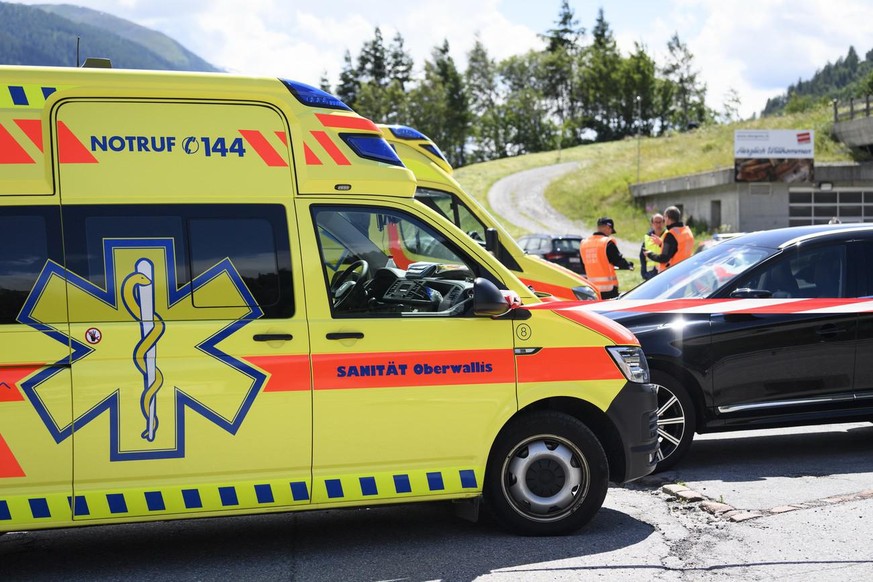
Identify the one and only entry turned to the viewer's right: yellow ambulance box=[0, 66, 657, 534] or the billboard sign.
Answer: the yellow ambulance

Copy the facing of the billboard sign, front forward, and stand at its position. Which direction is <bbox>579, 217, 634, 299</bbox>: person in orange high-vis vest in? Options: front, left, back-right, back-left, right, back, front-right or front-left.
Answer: front

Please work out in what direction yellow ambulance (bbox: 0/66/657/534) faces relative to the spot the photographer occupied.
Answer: facing to the right of the viewer

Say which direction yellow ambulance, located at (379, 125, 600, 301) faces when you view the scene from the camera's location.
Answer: facing to the right of the viewer

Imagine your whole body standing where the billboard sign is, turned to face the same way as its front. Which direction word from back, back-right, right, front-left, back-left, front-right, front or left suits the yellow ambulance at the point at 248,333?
front

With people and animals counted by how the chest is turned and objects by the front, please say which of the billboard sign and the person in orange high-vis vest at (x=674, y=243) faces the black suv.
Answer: the billboard sign

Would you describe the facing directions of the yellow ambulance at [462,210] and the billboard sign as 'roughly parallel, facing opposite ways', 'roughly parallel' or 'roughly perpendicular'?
roughly perpendicular

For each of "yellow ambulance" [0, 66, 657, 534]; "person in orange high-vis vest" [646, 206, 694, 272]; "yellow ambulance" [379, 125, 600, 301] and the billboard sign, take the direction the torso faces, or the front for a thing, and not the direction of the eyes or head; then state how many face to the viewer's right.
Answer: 2

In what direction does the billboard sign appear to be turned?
toward the camera

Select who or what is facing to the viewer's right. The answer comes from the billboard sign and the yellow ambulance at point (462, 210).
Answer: the yellow ambulance

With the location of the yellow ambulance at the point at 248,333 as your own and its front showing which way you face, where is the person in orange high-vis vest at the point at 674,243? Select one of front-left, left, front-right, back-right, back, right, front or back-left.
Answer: front-left

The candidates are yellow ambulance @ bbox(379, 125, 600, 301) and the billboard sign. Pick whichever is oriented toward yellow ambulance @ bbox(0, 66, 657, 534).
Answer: the billboard sign

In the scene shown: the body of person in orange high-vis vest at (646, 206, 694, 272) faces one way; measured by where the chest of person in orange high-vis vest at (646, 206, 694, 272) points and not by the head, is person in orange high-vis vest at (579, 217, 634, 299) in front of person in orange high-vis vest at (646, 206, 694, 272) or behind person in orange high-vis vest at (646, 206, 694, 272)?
in front
